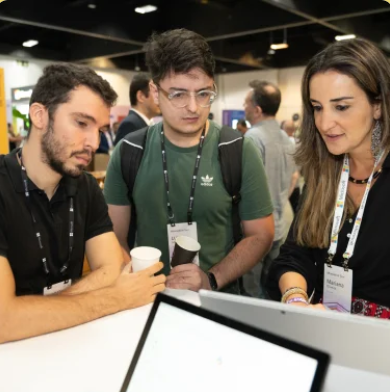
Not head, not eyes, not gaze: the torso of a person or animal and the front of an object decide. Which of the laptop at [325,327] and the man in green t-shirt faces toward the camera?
the man in green t-shirt

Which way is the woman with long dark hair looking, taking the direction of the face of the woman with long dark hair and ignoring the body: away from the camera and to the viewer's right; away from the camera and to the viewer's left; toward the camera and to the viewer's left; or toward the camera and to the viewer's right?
toward the camera and to the viewer's left

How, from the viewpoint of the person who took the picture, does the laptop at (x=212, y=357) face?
facing the viewer and to the left of the viewer

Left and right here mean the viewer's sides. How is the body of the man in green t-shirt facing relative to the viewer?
facing the viewer

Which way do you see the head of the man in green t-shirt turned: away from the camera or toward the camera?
toward the camera

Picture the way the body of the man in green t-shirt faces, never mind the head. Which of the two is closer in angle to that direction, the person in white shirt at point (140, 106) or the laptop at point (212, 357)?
the laptop
